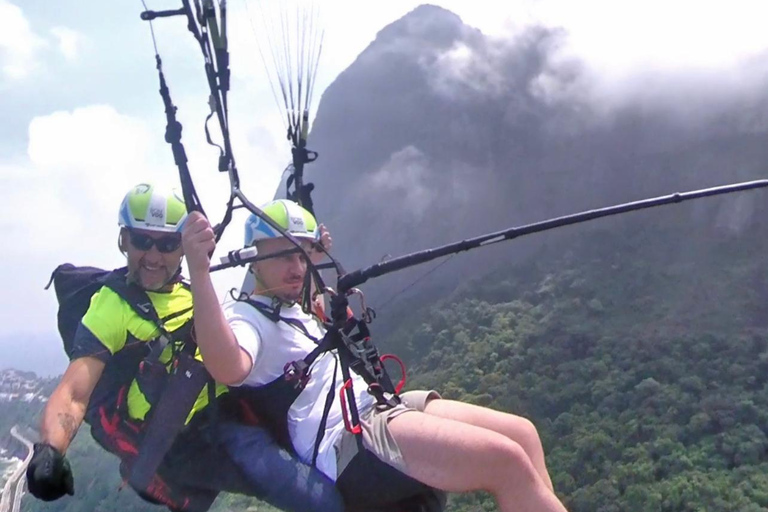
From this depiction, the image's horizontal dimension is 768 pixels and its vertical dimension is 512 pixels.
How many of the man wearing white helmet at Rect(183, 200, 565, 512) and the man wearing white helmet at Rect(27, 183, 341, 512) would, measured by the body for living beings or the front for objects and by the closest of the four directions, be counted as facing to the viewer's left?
0

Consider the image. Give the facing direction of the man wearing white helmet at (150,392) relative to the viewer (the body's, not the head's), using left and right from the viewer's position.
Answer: facing the viewer and to the right of the viewer

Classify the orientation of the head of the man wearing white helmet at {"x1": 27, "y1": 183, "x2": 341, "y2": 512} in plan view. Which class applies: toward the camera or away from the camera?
toward the camera

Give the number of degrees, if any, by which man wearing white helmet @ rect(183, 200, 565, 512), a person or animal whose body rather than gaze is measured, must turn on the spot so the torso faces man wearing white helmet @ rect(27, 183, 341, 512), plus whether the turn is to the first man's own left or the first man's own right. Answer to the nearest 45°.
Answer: approximately 135° to the first man's own right

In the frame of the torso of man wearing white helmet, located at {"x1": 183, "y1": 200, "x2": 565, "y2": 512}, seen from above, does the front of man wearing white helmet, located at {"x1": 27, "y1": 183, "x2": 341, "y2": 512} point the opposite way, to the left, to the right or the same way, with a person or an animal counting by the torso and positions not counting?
the same way

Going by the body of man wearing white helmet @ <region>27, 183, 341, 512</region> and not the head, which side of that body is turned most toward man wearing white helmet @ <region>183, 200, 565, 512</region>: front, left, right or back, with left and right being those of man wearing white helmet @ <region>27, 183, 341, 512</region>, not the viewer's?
front

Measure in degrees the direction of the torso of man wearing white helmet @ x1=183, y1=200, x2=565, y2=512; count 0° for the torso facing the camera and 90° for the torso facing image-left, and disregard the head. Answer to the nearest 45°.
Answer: approximately 315°
